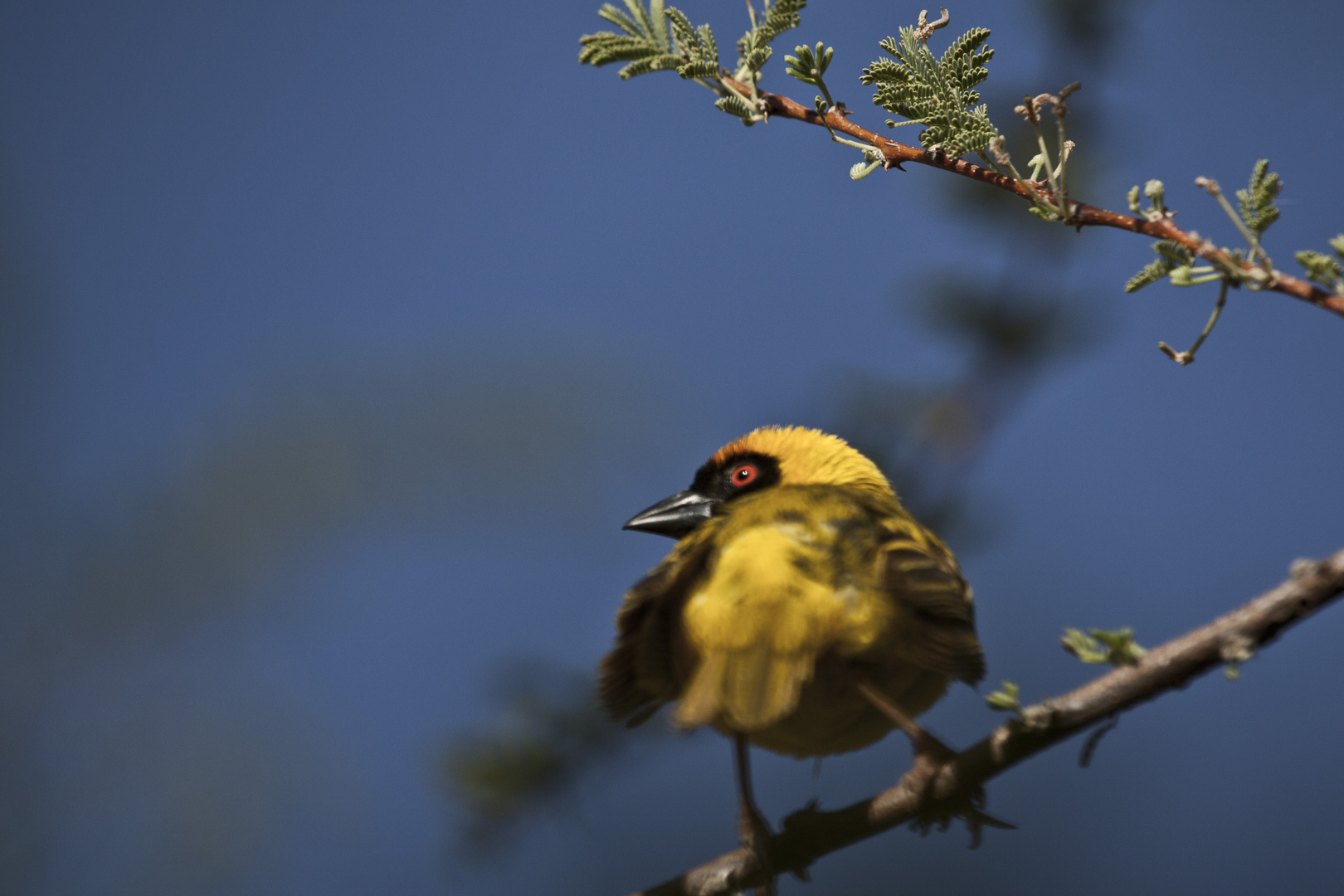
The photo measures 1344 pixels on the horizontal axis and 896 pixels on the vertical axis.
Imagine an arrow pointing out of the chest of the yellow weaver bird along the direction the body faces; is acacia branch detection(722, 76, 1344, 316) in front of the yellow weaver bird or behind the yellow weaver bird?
behind
